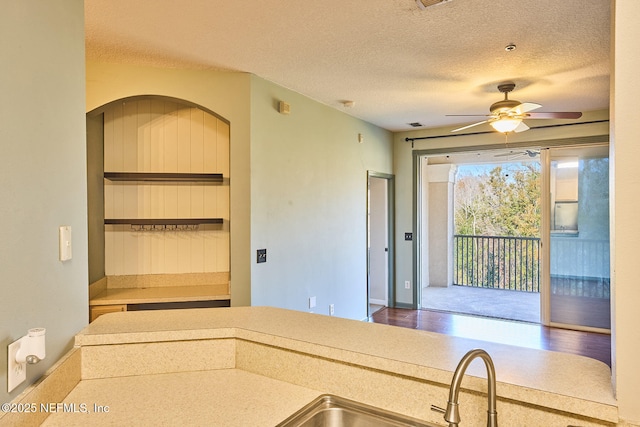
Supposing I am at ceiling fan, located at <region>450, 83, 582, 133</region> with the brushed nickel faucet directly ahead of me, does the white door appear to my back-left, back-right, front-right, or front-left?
back-right

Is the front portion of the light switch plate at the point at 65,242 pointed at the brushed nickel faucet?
yes

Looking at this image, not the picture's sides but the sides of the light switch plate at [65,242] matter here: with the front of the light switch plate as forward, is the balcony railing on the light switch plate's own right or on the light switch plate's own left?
on the light switch plate's own left

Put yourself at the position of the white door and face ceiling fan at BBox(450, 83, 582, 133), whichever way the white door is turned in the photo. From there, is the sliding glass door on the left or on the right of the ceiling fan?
left

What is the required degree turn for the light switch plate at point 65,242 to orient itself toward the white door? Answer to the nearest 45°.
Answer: approximately 90° to its left

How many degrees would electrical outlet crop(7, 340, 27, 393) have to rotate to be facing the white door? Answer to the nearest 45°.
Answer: approximately 90° to its left

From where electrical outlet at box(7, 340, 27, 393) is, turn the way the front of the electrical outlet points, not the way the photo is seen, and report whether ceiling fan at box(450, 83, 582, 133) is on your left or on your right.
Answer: on your left

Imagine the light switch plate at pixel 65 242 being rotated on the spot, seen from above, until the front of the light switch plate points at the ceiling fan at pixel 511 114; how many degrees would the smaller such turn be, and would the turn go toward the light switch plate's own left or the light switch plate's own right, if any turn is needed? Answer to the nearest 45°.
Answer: approximately 45° to the light switch plate's own left

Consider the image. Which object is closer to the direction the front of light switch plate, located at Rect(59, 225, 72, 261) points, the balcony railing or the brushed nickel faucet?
the brushed nickel faucet
